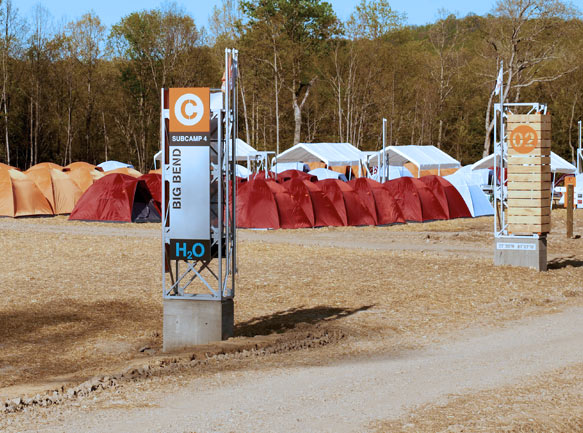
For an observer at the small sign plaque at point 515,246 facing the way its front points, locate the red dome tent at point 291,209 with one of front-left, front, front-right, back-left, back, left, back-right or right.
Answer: back-right

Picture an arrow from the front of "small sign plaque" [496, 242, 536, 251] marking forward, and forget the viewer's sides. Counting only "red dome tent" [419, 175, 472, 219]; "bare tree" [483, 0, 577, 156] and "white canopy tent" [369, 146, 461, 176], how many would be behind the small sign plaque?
3

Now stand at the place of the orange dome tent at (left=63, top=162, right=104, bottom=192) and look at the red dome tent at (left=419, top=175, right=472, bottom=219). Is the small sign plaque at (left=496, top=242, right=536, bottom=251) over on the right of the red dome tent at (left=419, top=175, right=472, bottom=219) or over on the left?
right

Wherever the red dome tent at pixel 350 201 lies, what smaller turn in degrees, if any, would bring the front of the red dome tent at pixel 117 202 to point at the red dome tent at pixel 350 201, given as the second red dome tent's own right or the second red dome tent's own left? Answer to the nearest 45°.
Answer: approximately 45° to the second red dome tent's own left

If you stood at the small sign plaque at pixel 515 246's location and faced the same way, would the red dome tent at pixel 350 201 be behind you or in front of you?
behind

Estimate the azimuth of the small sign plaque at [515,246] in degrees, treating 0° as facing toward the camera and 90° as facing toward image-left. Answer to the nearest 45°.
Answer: approximately 0°

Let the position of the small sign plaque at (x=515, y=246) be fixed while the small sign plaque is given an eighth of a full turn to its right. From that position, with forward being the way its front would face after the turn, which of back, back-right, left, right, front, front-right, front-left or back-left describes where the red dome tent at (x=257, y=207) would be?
right

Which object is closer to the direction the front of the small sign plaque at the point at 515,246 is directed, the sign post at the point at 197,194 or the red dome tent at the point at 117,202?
the sign post

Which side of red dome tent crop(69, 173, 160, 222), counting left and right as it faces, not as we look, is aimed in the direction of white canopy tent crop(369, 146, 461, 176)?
left

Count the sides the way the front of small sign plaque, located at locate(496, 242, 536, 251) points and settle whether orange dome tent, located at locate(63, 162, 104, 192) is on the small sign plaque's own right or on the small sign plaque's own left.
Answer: on the small sign plaque's own right
